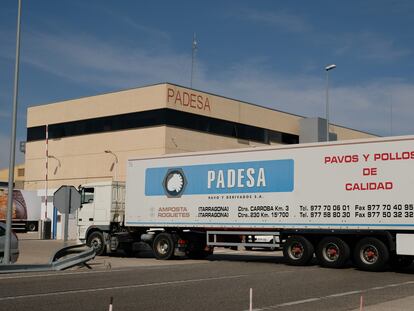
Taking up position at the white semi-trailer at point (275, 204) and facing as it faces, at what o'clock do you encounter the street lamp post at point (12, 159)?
The street lamp post is roughly at 10 o'clock from the white semi-trailer.

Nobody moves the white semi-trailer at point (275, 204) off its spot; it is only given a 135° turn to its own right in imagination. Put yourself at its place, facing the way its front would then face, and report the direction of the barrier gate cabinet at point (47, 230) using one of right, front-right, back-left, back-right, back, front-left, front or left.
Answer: back-left

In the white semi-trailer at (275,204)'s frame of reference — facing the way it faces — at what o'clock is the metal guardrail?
The metal guardrail is roughly at 10 o'clock from the white semi-trailer.

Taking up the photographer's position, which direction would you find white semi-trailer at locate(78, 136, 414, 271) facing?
facing away from the viewer and to the left of the viewer

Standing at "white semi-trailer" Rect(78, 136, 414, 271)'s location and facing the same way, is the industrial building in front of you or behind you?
in front
